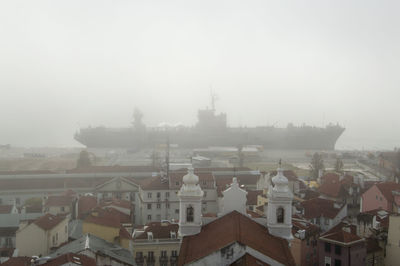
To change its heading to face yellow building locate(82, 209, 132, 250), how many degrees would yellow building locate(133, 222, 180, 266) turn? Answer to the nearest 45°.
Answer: approximately 90° to its right

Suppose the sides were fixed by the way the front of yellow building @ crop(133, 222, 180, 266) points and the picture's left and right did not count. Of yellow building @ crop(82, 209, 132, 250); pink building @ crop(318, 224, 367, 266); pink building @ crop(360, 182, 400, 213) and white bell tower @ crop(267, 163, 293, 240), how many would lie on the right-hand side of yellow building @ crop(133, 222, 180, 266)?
1

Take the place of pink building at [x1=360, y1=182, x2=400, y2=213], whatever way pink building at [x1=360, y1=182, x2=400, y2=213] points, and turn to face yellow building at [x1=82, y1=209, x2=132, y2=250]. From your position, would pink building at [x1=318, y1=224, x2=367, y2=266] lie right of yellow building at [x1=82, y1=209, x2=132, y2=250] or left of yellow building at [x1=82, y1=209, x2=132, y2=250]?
left

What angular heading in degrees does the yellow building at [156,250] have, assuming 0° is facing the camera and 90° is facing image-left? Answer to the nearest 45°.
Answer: approximately 0°

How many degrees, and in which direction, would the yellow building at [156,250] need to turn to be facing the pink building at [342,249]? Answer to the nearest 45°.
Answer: approximately 90° to its left

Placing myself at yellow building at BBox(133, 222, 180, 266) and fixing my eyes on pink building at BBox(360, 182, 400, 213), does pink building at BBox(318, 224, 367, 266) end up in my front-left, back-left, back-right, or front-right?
front-right

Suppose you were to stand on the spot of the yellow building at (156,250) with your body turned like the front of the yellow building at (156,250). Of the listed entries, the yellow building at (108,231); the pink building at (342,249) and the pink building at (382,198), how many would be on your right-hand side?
1
